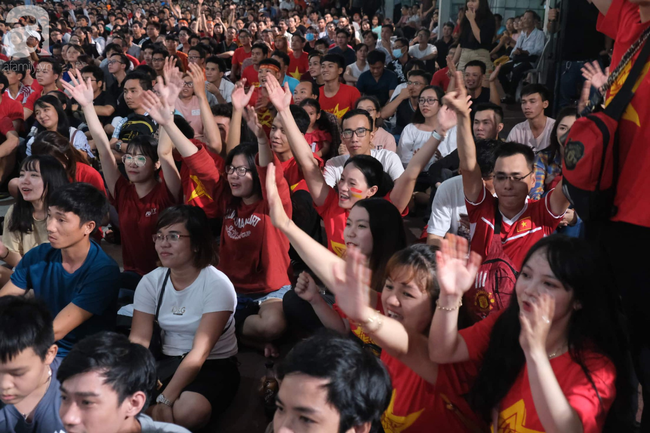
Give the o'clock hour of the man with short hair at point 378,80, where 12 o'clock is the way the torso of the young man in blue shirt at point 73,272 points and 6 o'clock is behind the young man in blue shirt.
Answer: The man with short hair is roughly at 6 o'clock from the young man in blue shirt.

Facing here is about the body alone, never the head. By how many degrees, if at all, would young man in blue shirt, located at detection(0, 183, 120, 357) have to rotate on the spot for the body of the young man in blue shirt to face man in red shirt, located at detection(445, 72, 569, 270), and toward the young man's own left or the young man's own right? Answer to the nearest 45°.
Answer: approximately 90° to the young man's own left

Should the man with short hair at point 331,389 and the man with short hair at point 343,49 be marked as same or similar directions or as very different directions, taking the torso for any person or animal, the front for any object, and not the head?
same or similar directions

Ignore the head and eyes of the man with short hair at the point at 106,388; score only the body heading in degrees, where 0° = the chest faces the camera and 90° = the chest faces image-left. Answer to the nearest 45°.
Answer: approximately 45°

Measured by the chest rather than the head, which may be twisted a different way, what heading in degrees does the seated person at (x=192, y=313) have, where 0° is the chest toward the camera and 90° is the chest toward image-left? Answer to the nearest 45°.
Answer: approximately 45°

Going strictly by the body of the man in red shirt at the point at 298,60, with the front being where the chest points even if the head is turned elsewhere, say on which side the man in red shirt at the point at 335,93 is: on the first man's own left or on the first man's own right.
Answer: on the first man's own left

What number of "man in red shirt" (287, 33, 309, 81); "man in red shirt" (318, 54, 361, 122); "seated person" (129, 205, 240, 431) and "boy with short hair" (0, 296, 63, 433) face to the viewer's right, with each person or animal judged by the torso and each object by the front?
0

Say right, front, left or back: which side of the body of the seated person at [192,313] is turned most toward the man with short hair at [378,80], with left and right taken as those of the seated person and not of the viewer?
back

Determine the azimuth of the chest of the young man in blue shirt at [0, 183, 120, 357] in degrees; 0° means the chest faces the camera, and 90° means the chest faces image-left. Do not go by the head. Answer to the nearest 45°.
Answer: approximately 45°

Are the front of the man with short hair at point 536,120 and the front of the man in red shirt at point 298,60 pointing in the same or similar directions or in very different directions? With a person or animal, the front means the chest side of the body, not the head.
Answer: same or similar directions

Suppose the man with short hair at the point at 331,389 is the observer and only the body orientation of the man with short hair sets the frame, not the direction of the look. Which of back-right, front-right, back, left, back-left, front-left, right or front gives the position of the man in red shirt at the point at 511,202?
back

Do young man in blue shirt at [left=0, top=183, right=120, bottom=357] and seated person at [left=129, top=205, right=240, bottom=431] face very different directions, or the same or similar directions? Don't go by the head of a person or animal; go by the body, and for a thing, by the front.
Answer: same or similar directions

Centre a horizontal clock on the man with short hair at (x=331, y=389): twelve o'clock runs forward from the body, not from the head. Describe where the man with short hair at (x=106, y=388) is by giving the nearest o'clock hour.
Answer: the man with short hair at (x=106, y=388) is roughly at 2 o'clock from the man with short hair at (x=331, y=389).

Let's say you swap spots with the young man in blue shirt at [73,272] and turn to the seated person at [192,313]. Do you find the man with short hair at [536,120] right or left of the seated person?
left

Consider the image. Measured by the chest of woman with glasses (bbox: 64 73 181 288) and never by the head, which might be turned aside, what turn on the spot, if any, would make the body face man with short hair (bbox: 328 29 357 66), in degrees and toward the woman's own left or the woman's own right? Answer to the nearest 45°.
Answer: approximately 180°

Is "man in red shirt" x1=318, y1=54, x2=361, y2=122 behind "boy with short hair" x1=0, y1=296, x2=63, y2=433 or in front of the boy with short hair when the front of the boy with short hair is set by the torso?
behind

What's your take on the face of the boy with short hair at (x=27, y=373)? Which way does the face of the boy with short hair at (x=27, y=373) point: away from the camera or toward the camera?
toward the camera

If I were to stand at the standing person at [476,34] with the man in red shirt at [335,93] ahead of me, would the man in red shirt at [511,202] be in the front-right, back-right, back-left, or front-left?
front-left
